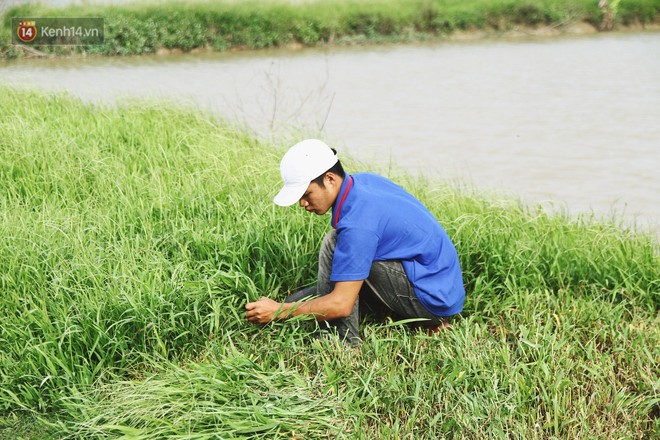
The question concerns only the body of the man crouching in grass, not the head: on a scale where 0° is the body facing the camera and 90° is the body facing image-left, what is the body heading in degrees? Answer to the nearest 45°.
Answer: approximately 90°

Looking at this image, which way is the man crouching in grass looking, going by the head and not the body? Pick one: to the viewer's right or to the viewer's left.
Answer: to the viewer's left
